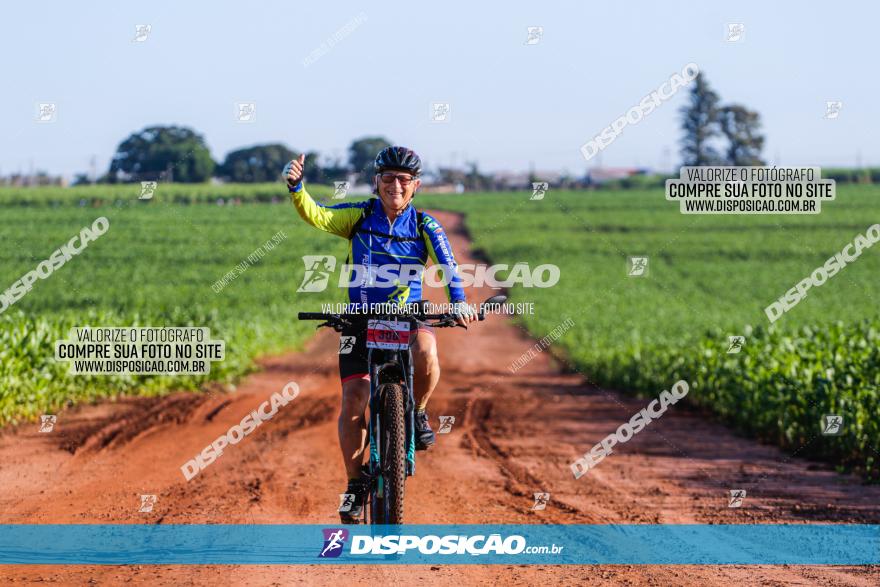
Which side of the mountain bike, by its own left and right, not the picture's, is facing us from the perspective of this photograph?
front

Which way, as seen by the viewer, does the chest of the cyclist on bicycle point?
toward the camera
